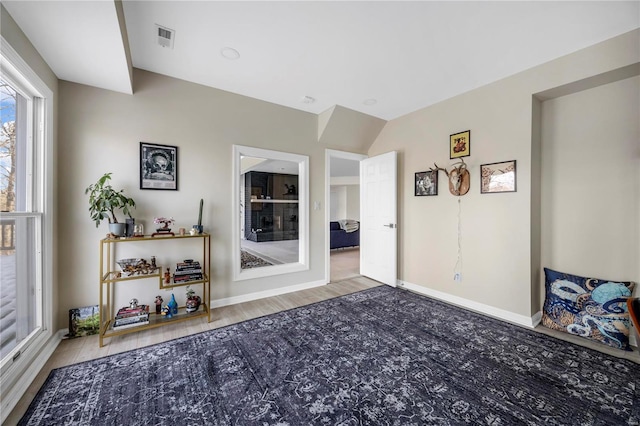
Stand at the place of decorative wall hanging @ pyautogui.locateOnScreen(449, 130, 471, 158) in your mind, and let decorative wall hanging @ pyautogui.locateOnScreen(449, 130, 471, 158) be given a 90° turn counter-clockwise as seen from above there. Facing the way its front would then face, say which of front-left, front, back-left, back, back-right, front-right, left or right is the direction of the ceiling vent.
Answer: right

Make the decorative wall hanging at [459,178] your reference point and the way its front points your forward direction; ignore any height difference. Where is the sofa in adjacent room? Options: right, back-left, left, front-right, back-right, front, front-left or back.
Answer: right

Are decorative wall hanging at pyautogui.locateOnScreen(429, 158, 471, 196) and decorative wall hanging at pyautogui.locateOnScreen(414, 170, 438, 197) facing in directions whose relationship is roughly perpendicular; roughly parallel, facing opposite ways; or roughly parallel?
roughly parallel

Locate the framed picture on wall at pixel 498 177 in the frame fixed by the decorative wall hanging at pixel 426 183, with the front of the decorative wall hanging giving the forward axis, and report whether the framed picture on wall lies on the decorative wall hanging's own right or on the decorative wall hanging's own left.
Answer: on the decorative wall hanging's own left

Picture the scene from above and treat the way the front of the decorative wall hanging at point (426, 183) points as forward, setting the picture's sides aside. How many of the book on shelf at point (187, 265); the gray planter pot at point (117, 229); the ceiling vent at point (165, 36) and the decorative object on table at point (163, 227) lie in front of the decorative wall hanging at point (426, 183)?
4

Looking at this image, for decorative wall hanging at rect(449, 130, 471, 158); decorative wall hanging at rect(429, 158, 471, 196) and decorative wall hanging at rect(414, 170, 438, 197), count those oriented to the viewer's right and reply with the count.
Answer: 0

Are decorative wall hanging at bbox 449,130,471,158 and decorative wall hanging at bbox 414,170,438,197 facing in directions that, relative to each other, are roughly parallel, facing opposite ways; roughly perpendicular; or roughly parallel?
roughly parallel

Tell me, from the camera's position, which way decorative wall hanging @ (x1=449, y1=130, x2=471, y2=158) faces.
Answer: facing the viewer and to the left of the viewer

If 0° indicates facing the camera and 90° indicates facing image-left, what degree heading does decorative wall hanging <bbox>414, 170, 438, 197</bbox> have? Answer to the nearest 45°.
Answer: approximately 45°

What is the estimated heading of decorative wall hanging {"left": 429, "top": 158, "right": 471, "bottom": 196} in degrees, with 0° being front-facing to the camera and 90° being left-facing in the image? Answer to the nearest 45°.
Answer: approximately 45°

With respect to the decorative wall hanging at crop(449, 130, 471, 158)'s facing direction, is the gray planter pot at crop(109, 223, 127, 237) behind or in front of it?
in front

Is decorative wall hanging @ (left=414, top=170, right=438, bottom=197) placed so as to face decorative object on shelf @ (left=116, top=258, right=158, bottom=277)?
yes

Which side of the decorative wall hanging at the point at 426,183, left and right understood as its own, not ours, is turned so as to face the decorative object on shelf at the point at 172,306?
front

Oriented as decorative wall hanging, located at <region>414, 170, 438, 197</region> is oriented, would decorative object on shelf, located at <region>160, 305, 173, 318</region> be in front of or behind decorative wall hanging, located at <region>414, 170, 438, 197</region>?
in front

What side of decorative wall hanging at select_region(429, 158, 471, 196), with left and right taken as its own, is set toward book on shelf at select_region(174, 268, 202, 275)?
front

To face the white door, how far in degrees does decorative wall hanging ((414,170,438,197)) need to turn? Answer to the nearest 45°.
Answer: approximately 45° to its right

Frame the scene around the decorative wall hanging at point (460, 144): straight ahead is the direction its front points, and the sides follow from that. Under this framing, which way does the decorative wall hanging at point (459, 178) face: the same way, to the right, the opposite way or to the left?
the same way

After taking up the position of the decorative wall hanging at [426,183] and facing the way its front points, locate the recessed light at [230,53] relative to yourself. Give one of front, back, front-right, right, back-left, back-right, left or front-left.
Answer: front

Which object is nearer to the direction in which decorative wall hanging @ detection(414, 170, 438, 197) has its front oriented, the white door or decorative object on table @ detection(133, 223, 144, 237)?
the decorative object on table

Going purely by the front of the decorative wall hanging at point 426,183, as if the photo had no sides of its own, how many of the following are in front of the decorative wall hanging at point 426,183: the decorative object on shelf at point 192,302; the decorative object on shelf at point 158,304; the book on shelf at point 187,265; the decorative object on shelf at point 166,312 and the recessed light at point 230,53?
5

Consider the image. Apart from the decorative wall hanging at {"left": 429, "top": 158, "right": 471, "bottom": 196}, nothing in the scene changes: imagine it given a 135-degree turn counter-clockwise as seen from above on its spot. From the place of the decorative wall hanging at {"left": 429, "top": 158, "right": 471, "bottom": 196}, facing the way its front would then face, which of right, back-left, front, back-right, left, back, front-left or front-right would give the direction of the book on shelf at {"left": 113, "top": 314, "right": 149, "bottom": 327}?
back-right
